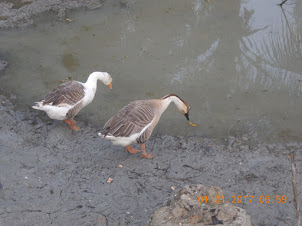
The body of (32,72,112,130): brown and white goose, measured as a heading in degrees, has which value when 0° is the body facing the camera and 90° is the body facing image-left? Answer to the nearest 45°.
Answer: approximately 270°

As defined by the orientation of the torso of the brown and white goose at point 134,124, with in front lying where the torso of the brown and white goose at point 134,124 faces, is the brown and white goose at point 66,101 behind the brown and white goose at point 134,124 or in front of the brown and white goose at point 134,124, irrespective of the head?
behind

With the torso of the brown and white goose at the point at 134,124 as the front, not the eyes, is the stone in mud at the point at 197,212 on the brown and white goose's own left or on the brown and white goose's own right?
on the brown and white goose's own right

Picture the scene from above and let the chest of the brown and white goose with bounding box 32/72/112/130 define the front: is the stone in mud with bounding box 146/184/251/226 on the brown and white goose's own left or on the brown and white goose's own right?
on the brown and white goose's own right

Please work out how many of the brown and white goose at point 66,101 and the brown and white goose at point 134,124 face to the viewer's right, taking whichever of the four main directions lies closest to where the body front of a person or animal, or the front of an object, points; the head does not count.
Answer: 2

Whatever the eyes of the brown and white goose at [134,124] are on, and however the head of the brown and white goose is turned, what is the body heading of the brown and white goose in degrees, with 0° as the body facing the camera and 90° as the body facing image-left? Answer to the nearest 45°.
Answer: approximately 270°
